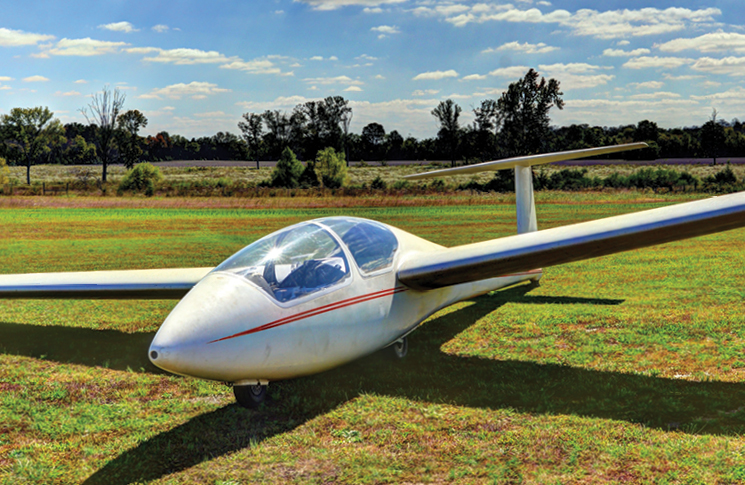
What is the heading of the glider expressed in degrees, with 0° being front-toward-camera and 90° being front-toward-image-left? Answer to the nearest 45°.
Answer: approximately 45°
